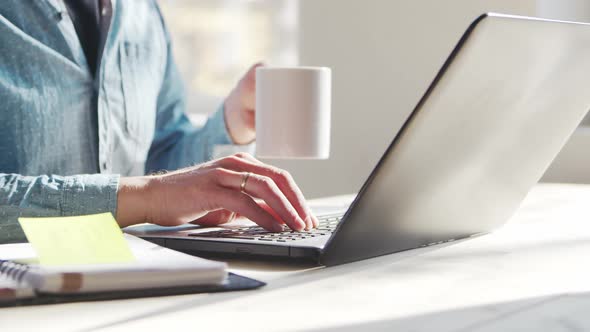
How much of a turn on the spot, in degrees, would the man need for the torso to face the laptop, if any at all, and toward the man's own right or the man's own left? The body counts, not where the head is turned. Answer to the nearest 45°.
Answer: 0° — they already face it

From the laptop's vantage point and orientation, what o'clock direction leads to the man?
The man is roughly at 12 o'clock from the laptop.

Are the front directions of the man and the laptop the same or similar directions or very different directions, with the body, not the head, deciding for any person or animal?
very different directions

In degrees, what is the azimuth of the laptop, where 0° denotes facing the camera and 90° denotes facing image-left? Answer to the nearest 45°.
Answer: approximately 135°
